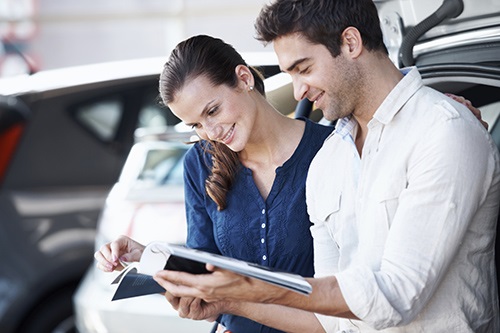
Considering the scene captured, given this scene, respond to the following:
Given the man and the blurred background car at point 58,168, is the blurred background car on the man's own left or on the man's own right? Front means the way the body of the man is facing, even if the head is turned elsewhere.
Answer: on the man's own right

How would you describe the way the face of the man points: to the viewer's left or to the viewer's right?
to the viewer's left

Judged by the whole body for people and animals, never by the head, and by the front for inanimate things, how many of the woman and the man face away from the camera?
0

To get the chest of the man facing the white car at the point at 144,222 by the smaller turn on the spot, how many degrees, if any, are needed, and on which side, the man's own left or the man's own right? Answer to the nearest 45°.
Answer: approximately 90° to the man's own right

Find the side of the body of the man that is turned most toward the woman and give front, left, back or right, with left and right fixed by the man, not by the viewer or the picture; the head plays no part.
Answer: right

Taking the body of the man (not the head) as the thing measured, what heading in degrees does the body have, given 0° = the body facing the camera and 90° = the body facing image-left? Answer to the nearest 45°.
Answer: approximately 45°

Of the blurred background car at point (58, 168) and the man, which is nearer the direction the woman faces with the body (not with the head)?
the man
